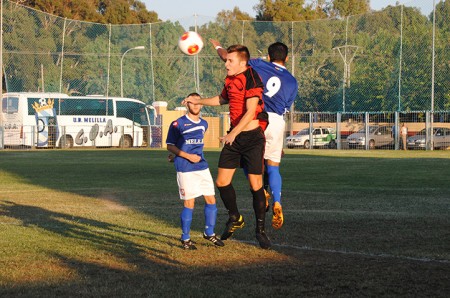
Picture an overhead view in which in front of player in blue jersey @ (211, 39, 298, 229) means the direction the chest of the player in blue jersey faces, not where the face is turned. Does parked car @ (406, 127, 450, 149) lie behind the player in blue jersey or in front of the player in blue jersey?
in front

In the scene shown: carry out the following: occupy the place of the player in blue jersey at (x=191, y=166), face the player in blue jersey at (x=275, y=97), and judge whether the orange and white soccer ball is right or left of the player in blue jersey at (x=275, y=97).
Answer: left

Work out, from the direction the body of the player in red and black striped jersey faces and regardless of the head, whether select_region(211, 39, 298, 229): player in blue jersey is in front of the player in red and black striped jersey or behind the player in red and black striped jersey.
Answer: behind

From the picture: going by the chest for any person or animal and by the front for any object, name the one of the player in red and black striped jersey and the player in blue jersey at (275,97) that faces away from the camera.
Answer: the player in blue jersey

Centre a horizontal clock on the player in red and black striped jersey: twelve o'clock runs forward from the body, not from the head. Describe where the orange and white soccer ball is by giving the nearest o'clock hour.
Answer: The orange and white soccer ball is roughly at 1 o'clock from the player in red and black striped jersey.

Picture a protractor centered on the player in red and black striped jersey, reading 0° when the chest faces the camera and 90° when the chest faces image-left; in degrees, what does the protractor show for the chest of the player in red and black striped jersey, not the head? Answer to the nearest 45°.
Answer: approximately 45°

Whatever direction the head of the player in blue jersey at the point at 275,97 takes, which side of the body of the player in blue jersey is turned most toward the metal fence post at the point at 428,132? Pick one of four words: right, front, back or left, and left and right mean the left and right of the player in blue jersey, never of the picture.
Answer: front

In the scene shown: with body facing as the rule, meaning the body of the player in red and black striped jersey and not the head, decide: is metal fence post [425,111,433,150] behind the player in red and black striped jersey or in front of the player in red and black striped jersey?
behind

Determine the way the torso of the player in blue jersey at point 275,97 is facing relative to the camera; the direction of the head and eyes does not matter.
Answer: away from the camera

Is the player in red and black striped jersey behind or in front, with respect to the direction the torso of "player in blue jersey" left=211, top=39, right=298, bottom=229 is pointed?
behind
